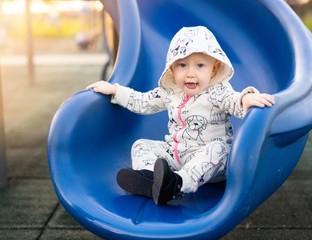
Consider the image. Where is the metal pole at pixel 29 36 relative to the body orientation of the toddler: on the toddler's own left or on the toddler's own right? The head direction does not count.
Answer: on the toddler's own right

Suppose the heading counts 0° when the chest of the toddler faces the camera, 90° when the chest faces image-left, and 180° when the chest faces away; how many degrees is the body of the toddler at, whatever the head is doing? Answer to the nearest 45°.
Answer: approximately 45°
